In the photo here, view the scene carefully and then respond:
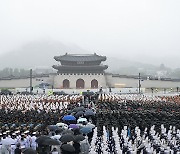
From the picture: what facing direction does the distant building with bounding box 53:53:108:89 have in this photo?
toward the camera
